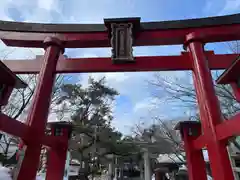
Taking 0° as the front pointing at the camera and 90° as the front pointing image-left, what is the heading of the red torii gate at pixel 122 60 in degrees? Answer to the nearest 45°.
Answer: approximately 0°
